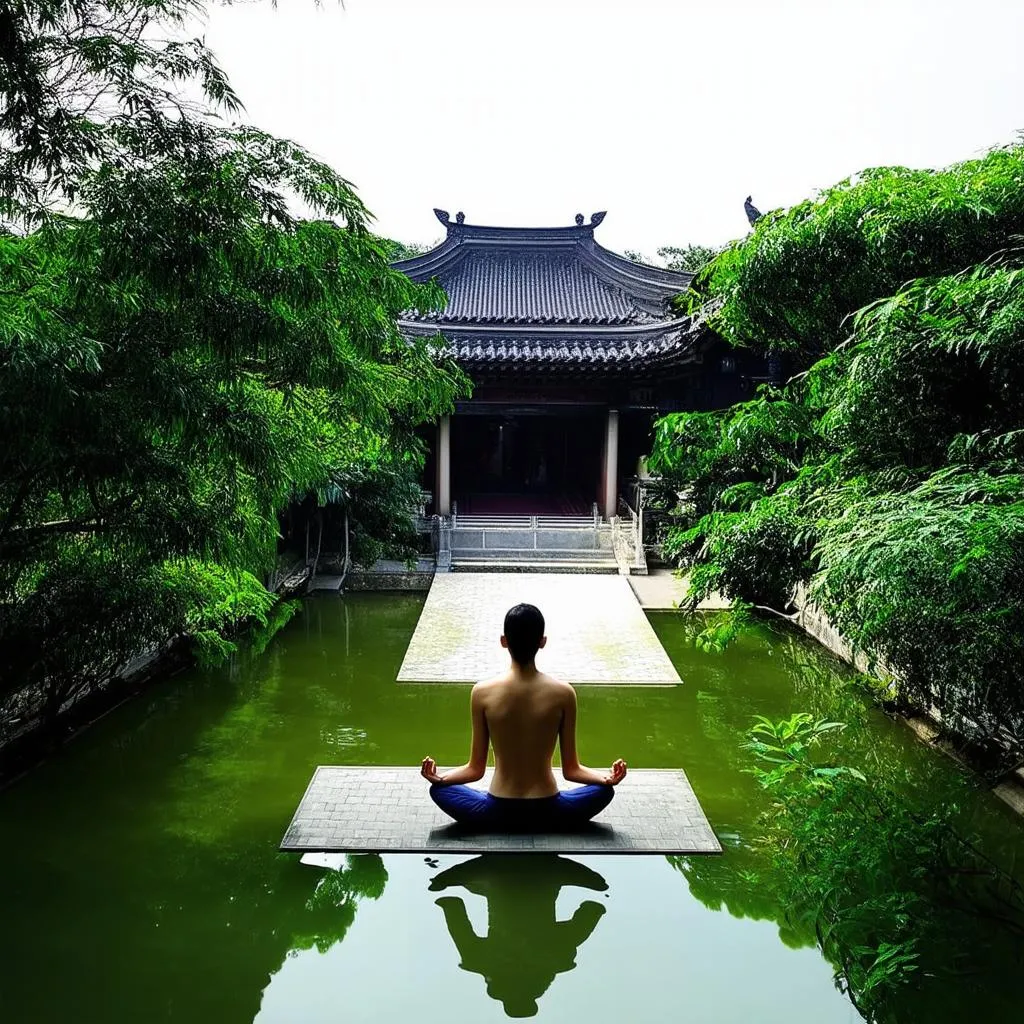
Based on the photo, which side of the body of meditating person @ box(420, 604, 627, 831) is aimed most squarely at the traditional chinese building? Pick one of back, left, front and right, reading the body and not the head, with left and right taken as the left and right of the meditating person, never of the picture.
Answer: front

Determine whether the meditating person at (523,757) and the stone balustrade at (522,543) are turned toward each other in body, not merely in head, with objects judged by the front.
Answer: yes

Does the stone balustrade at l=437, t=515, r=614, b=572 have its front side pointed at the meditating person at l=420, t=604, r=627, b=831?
yes

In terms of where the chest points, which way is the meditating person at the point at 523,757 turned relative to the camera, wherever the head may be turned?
away from the camera

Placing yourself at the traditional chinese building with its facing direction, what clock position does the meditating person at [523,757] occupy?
The meditating person is roughly at 12 o'clock from the traditional chinese building.

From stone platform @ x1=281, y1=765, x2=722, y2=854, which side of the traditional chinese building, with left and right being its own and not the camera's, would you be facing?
front

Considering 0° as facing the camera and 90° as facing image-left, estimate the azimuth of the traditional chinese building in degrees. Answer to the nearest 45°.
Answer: approximately 0°

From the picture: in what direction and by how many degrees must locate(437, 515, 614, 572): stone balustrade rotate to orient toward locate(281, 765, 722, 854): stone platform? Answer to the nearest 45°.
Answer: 0° — it already faces it

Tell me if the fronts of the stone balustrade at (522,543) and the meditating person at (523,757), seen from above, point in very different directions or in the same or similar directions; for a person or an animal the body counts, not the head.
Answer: very different directions

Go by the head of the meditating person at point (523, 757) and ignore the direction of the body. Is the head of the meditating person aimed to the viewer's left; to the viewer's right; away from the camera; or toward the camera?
away from the camera

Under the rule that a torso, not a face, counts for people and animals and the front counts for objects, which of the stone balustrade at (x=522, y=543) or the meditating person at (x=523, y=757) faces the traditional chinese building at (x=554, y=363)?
the meditating person

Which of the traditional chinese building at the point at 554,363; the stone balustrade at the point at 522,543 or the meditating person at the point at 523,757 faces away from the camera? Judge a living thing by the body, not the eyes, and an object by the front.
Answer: the meditating person

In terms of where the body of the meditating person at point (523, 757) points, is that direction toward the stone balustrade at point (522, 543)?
yes

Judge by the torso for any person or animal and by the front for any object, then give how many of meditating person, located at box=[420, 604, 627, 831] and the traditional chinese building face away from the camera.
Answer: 1

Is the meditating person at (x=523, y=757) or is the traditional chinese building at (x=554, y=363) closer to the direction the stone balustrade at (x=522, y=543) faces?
the meditating person

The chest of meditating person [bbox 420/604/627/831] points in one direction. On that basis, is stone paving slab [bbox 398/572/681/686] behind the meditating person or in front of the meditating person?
in front
